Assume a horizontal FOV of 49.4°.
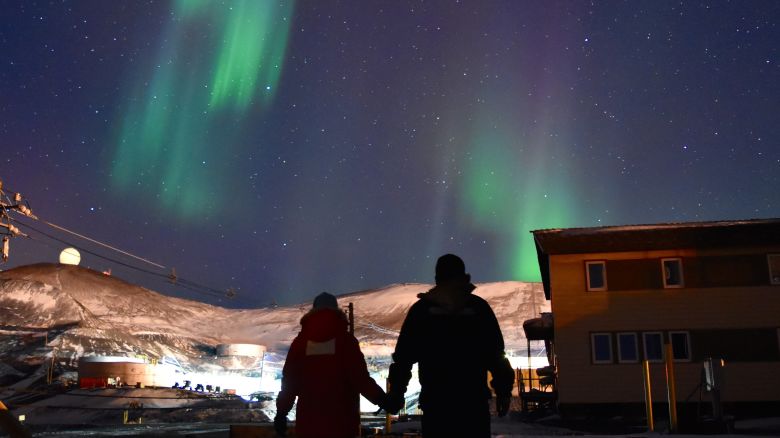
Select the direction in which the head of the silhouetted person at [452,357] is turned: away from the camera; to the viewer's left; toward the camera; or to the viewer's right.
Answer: away from the camera

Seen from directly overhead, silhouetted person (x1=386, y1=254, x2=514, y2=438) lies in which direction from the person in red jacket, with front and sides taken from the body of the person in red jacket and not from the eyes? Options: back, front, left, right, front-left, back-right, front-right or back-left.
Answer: back-right

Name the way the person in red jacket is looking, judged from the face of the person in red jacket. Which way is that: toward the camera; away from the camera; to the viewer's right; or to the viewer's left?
away from the camera

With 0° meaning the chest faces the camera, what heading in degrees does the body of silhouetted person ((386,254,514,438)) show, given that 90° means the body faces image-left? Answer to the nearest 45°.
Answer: approximately 180°

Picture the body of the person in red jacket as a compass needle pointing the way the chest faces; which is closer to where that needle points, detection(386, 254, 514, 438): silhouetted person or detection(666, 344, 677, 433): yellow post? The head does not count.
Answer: the yellow post

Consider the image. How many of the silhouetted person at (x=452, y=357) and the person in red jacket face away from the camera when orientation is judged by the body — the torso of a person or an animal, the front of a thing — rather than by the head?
2

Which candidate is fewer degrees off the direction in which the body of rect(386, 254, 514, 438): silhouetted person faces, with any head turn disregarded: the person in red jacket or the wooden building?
the wooden building

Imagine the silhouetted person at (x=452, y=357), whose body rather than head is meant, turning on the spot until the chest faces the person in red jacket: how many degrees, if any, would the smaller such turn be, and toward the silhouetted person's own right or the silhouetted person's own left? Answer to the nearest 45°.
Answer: approximately 45° to the silhouetted person's own left

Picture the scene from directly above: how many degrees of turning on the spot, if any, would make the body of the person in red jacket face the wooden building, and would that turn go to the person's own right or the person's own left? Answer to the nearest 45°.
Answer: approximately 45° to the person's own right

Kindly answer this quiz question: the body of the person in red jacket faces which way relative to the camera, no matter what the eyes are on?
away from the camera
